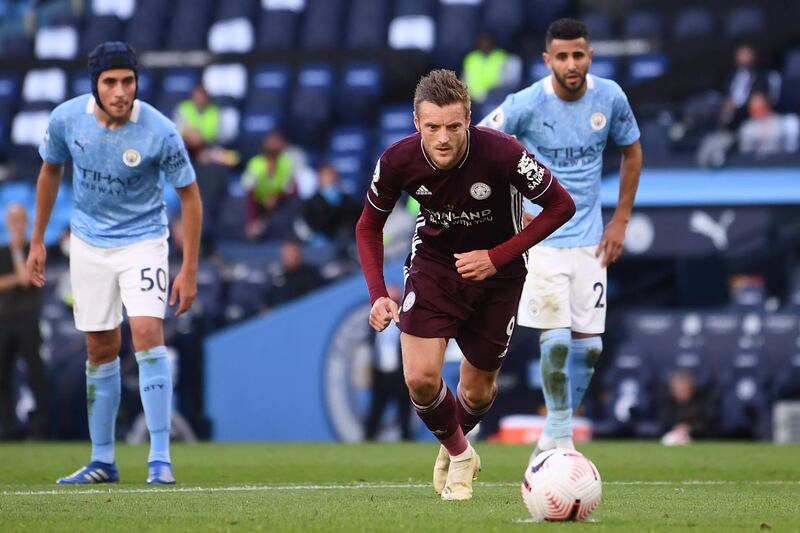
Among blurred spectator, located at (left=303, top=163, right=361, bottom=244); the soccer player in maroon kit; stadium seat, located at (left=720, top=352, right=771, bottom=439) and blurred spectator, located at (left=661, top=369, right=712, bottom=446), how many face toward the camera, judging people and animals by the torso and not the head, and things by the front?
4

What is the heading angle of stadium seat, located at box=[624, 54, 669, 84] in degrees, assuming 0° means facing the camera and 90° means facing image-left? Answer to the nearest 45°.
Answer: approximately 0°

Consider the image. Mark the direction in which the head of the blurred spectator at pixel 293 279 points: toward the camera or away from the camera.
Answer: toward the camera

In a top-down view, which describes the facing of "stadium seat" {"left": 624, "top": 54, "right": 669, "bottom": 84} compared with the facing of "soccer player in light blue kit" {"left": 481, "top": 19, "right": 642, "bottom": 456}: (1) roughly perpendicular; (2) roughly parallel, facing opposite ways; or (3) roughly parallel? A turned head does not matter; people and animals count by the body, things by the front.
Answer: roughly parallel

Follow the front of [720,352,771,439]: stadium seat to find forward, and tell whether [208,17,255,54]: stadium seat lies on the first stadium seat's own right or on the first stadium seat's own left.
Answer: on the first stadium seat's own right

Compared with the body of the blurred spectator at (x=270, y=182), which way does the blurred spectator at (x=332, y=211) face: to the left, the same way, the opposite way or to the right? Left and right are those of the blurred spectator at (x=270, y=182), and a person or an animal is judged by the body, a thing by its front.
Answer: the same way

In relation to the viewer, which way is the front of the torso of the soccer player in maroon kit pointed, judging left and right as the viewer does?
facing the viewer

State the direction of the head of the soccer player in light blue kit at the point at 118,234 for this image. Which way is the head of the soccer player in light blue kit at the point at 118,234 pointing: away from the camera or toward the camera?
toward the camera

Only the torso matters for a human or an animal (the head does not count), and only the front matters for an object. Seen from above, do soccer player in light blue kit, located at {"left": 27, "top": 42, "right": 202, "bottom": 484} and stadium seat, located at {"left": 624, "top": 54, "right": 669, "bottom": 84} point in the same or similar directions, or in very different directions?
same or similar directions

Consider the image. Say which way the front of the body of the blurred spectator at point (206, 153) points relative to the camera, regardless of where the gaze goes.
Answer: toward the camera

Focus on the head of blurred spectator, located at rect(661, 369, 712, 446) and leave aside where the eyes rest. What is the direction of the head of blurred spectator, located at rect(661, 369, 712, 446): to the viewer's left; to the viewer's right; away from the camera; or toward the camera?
toward the camera

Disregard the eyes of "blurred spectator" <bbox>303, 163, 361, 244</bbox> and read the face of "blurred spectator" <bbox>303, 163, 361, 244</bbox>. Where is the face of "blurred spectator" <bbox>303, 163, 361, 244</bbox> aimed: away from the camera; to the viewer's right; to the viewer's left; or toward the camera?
toward the camera

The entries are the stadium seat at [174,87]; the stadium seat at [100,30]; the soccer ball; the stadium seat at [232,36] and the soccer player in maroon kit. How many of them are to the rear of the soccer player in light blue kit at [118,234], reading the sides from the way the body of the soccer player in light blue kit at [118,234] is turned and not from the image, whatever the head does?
3

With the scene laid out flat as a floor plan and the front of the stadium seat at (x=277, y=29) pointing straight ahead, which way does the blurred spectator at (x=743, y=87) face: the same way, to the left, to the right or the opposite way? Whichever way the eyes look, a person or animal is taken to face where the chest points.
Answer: the same way

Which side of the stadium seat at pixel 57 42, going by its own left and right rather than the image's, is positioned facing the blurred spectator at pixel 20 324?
front

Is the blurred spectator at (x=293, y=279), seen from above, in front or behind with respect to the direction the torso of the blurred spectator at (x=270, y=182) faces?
in front

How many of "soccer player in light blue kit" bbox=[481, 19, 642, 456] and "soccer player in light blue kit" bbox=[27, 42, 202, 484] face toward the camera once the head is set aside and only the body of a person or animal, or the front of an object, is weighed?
2
